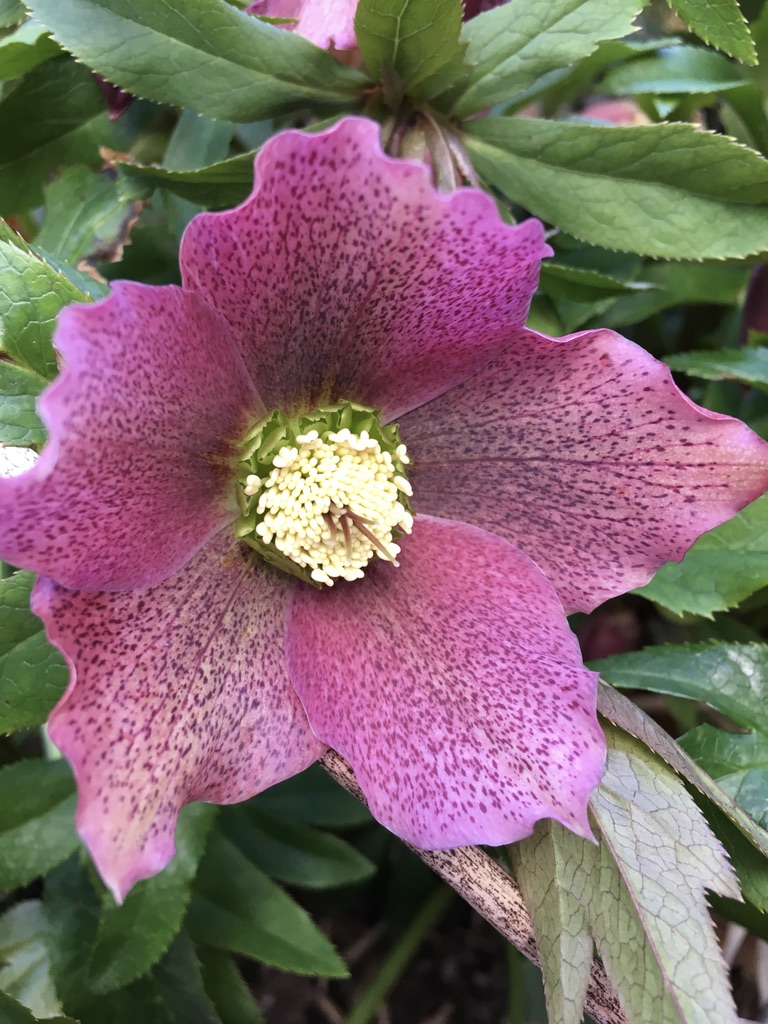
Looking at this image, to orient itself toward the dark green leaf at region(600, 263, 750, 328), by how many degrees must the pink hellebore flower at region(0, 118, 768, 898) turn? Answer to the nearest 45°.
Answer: approximately 135° to its left

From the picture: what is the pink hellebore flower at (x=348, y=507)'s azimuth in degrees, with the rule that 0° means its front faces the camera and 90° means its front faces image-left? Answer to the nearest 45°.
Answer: approximately 0°

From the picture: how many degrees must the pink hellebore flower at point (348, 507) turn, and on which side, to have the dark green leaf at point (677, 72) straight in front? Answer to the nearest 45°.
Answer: approximately 135° to its left

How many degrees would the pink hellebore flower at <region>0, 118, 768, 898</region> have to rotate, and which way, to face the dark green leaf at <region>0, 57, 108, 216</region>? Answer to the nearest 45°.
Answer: approximately 135° to its right
